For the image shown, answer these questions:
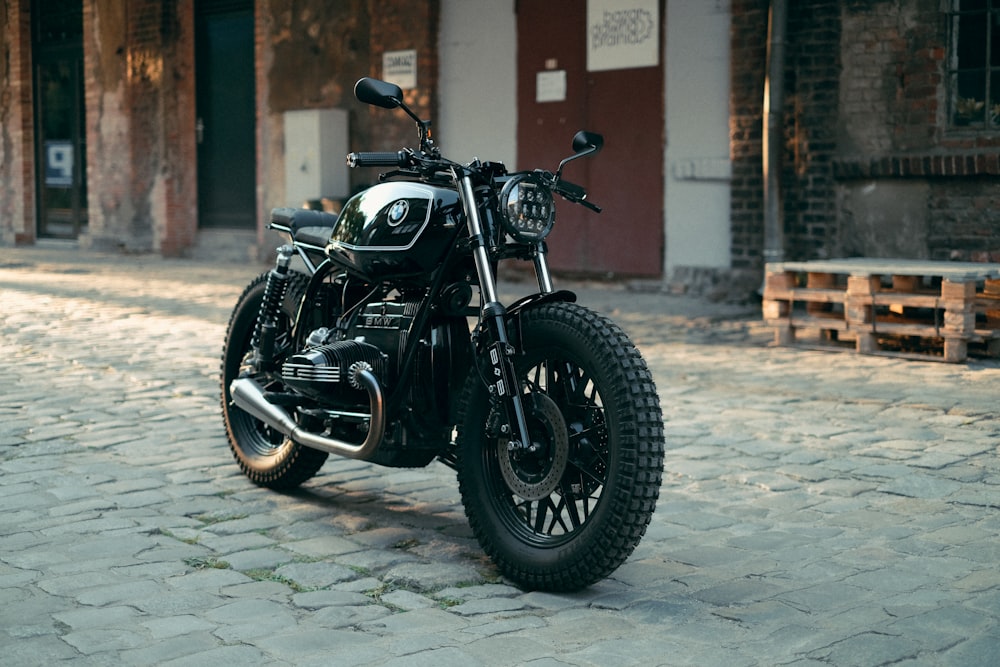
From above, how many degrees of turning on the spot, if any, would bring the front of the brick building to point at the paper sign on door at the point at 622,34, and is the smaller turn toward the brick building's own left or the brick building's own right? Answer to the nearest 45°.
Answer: approximately 135° to the brick building's own right

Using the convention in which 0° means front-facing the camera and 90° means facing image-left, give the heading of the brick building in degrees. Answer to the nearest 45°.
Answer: approximately 0°

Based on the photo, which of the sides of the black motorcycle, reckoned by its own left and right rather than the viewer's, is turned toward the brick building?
left

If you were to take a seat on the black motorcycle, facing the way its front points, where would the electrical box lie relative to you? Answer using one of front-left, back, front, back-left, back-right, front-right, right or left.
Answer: back-left

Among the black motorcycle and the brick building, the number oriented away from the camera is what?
0

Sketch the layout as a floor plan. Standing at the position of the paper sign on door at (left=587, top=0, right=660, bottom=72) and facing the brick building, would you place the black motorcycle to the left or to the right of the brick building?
right

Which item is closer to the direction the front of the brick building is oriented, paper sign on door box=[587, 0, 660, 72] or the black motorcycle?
the black motorcycle

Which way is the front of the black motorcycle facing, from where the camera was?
facing the viewer and to the right of the viewer

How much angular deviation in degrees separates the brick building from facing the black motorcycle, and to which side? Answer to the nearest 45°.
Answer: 0° — it already faces it

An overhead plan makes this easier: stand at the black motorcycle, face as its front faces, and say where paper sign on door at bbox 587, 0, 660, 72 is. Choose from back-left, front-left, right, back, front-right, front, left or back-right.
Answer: back-left
